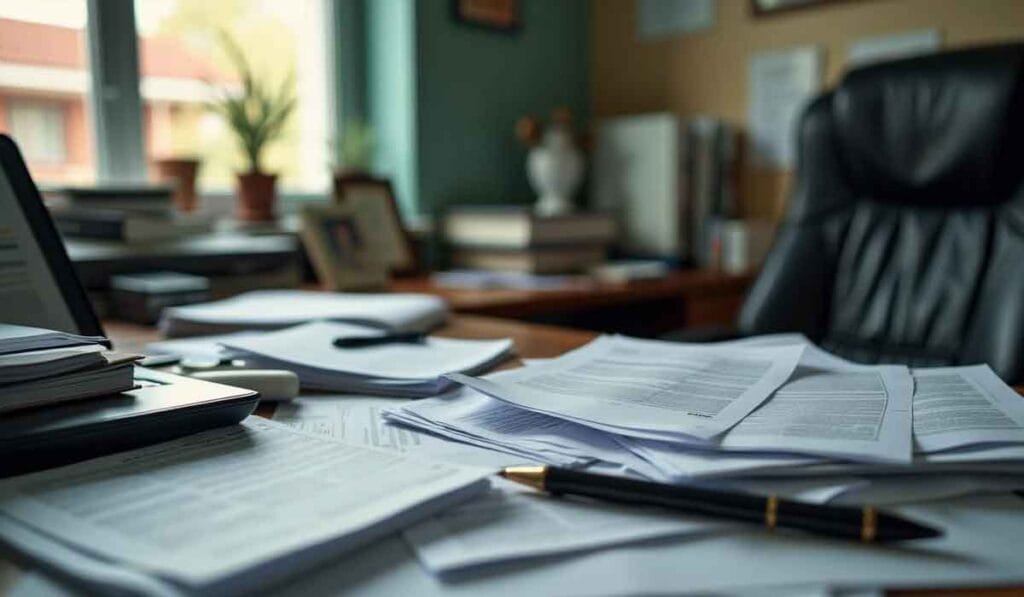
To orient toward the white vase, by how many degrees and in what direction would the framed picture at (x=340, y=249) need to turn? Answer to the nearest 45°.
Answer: approximately 135° to its left

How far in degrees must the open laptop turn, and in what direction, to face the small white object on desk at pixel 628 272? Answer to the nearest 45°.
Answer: approximately 90° to its left

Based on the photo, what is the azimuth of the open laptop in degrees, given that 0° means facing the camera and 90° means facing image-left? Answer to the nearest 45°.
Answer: approximately 315°

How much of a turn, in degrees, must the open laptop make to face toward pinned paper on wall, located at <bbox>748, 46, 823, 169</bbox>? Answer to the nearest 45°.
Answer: approximately 90° to its left

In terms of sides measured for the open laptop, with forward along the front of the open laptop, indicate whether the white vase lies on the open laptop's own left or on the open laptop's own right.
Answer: on the open laptop's own left

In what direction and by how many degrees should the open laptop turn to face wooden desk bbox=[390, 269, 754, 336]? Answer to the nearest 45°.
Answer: approximately 90° to its left
